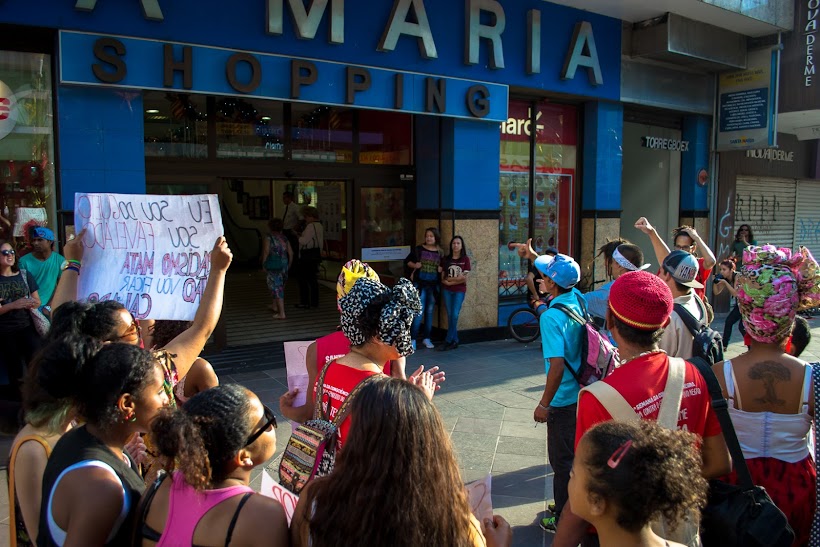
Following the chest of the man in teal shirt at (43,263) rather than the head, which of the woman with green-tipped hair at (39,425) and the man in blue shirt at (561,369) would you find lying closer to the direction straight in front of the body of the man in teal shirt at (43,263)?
the woman with green-tipped hair

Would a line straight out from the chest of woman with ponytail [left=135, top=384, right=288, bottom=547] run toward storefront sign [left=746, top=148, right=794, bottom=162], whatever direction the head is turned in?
yes

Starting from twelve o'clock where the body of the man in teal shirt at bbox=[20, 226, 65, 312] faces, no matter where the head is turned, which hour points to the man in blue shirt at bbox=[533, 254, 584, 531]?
the man in blue shirt at bbox=[533, 254, 584, 531] is roughly at 11 o'clock from the man in teal shirt at bbox=[20, 226, 65, 312].

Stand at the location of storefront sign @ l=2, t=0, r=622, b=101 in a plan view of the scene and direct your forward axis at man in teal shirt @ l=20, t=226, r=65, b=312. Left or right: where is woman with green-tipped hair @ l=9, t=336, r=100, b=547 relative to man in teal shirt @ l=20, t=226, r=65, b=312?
left

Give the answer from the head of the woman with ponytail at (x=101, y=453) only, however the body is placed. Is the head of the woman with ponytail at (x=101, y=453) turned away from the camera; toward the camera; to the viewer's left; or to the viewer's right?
to the viewer's right

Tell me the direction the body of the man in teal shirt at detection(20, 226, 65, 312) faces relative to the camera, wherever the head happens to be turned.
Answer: toward the camera

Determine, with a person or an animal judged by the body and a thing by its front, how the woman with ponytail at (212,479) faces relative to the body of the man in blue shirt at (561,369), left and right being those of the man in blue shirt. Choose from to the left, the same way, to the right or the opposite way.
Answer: to the right

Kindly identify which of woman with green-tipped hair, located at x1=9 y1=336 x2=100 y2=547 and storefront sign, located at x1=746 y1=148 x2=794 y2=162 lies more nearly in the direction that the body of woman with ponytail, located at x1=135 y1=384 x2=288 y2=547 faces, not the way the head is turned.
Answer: the storefront sign

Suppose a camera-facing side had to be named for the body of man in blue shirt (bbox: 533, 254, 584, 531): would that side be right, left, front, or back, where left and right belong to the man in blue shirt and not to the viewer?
left

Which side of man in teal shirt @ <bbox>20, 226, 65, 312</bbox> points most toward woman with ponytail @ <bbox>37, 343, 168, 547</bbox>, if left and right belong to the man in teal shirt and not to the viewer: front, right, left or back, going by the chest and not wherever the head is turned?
front

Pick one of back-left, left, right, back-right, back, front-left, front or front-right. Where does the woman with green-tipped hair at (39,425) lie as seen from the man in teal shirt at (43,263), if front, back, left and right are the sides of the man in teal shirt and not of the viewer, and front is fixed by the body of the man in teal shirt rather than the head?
front

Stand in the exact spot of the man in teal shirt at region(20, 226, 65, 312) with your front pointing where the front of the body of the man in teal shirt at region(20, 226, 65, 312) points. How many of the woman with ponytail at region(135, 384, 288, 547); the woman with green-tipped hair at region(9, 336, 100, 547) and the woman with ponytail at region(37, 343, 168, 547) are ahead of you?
3

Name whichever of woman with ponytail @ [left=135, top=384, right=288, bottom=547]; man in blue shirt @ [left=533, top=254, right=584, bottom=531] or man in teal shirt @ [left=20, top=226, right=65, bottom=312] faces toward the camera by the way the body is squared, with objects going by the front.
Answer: man in teal shirt @ [left=20, top=226, right=65, bottom=312]

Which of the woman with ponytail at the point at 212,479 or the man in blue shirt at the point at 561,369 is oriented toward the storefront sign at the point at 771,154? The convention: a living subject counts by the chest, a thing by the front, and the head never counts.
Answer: the woman with ponytail

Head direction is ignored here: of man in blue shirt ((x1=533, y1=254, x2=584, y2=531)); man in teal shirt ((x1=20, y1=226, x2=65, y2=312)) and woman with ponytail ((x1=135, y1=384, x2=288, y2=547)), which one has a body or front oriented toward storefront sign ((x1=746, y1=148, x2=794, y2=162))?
the woman with ponytail

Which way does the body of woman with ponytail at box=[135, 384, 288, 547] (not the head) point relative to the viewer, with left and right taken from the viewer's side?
facing away from the viewer and to the right of the viewer
